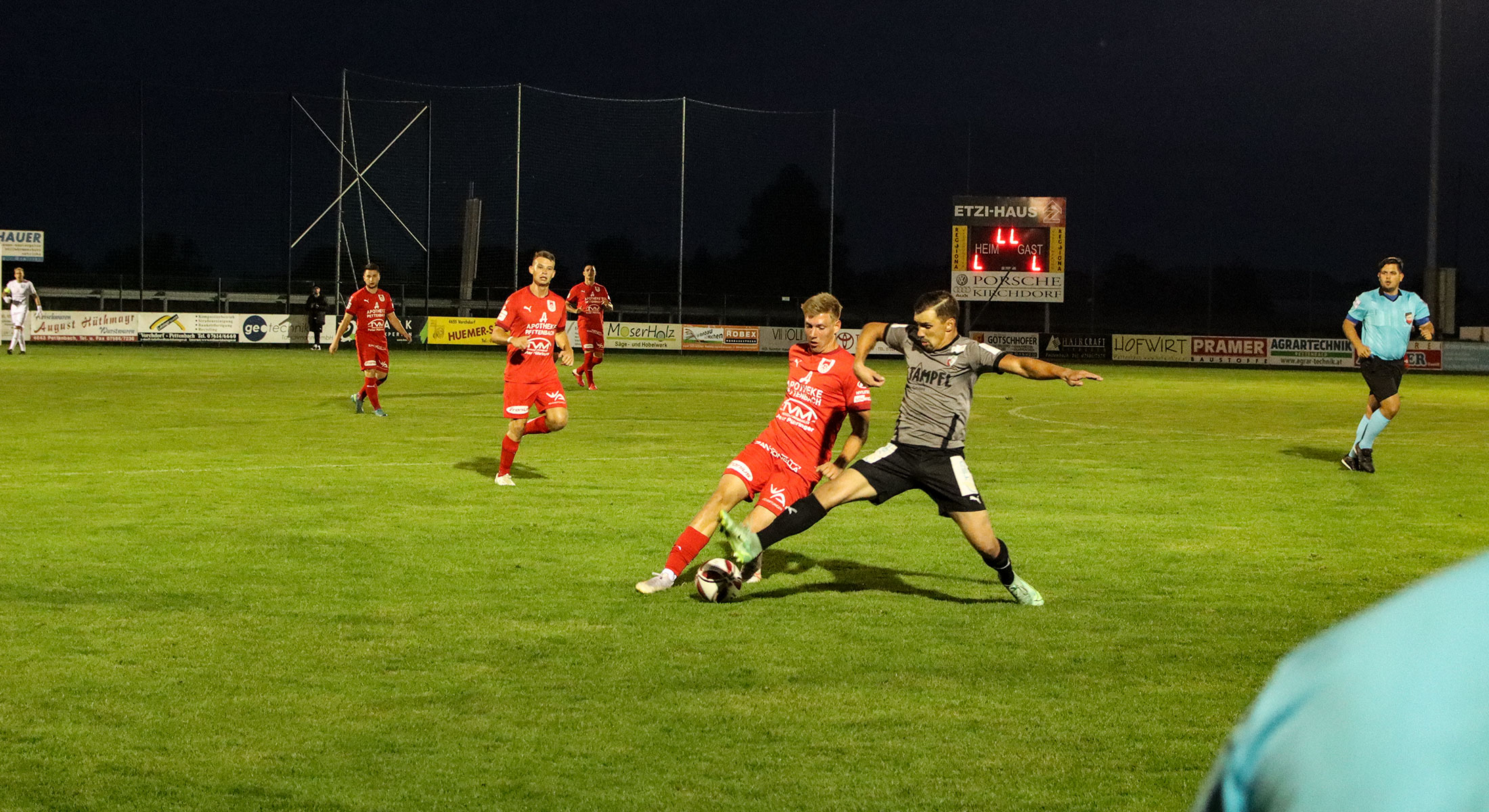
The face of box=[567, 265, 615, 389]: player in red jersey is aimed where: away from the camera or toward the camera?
toward the camera

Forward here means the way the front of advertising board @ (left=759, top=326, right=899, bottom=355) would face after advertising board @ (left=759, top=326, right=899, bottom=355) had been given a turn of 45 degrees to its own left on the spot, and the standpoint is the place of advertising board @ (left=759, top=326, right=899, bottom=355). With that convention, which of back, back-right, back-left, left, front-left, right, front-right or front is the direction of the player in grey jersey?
front-right

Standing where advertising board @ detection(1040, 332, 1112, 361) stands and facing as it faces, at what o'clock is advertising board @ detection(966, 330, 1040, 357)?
advertising board @ detection(966, 330, 1040, 357) is roughly at 2 o'clock from advertising board @ detection(1040, 332, 1112, 361).

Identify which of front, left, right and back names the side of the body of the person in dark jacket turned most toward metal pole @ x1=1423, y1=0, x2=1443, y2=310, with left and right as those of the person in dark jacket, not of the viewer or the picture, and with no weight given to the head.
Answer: left

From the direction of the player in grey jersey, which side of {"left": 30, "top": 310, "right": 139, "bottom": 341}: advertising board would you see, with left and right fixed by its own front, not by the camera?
front

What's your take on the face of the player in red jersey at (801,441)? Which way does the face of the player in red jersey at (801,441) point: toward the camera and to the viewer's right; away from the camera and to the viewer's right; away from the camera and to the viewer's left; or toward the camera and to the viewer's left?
toward the camera and to the viewer's left

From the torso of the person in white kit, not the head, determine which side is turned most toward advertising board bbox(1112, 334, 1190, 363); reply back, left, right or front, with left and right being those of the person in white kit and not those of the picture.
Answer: left

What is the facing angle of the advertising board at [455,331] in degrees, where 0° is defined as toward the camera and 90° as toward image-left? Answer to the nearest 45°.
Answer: approximately 0°

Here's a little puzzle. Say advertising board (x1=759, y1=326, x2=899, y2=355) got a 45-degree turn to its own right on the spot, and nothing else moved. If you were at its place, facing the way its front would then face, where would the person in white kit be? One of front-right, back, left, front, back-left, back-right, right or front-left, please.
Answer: front

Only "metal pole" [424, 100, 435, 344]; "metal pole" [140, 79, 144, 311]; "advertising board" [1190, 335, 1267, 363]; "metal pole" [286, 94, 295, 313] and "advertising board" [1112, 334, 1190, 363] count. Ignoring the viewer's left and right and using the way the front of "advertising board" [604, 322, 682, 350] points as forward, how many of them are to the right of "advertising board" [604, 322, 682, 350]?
3

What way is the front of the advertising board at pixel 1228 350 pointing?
toward the camera

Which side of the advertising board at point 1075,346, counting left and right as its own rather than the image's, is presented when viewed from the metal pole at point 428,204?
right

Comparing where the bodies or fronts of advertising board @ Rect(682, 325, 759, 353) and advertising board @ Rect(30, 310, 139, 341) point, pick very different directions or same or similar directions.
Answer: same or similar directions

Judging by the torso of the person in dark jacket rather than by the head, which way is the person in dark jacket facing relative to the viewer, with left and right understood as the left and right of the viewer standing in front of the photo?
facing the viewer

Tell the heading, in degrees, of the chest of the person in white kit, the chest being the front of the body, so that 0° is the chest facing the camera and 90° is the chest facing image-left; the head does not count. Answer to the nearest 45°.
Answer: approximately 0°
